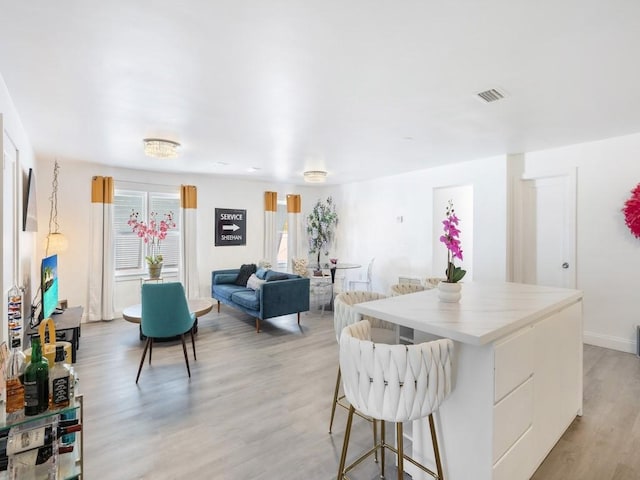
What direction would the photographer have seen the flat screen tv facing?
facing to the right of the viewer

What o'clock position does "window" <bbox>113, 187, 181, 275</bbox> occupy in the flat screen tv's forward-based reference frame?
The window is roughly at 10 o'clock from the flat screen tv.

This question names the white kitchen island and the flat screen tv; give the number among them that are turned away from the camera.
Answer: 0

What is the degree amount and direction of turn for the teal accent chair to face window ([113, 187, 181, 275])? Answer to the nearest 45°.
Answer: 0° — it already faces it

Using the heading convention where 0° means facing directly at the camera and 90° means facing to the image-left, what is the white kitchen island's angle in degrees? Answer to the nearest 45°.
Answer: approximately 315°

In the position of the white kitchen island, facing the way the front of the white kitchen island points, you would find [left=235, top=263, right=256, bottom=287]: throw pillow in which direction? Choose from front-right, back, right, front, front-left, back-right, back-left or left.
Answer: back

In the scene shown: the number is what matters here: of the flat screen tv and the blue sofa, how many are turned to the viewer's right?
1

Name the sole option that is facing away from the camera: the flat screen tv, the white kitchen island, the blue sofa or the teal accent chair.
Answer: the teal accent chair

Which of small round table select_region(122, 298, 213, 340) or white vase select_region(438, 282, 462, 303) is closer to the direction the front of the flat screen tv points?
the small round table

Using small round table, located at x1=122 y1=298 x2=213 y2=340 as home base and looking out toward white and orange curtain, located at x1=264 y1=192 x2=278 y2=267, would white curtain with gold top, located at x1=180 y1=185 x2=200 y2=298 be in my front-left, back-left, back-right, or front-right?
front-left

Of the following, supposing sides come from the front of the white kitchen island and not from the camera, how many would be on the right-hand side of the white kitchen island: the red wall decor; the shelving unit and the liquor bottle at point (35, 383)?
2

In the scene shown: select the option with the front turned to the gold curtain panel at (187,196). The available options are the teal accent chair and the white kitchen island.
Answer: the teal accent chair

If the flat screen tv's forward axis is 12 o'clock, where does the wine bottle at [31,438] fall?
The wine bottle is roughly at 3 o'clock from the flat screen tv.

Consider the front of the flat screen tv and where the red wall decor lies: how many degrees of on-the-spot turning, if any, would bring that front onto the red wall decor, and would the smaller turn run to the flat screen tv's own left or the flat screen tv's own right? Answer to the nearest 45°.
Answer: approximately 45° to the flat screen tv's own right

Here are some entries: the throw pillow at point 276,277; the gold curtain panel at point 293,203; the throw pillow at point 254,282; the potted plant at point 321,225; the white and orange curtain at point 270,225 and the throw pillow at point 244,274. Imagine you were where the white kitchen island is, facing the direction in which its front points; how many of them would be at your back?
6

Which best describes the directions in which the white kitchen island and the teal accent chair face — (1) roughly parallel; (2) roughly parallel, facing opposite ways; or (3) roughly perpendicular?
roughly parallel, facing opposite ways

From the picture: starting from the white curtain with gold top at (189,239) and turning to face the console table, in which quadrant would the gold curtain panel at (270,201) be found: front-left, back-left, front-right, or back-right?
back-left

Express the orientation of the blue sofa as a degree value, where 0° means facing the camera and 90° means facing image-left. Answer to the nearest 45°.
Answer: approximately 45°

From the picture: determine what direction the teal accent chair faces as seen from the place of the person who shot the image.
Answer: facing away from the viewer

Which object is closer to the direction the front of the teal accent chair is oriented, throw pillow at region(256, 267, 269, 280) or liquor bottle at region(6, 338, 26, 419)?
the throw pillow

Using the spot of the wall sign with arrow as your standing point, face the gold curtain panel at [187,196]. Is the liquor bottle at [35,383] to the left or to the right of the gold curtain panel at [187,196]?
left

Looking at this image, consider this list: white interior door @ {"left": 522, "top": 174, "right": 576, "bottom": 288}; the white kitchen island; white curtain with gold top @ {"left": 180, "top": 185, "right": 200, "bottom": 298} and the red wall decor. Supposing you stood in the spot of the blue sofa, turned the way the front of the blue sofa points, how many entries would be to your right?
1

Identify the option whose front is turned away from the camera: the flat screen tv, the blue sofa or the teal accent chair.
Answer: the teal accent chair
